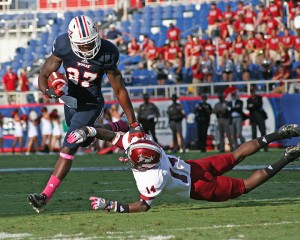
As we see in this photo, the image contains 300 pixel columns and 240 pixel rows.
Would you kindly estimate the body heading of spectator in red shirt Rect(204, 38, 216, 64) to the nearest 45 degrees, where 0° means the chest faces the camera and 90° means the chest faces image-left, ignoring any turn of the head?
approximately 45°

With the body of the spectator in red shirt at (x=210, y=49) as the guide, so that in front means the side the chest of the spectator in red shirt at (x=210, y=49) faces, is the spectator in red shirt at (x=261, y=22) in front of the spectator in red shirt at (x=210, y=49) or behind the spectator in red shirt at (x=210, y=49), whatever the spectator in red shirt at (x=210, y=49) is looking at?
behind

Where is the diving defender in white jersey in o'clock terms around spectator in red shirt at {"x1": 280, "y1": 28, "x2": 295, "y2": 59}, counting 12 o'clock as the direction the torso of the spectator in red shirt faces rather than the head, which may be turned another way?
The diving defender in white jersey is roughly at 12 o'clock from the spectator in red shirt.

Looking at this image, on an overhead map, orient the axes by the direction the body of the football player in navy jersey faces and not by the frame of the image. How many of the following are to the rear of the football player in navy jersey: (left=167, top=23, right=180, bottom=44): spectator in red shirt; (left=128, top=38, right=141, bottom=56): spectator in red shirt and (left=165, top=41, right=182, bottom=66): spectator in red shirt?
3

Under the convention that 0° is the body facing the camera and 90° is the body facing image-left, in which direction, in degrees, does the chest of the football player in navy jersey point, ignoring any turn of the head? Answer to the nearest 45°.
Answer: approximately 0°

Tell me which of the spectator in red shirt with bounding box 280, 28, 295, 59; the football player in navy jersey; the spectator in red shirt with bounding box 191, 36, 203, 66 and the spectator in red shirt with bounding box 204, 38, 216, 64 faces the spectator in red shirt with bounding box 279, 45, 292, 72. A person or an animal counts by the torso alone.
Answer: the spectator in red shirt with bounding box 280, 28, 295, 59

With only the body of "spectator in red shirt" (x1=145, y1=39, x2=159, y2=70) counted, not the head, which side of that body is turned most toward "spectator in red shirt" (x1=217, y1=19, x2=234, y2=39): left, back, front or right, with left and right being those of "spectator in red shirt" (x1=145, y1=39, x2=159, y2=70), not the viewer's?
left

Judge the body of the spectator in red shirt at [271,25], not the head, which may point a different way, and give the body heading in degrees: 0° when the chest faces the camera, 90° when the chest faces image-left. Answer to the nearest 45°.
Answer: approximately 45°

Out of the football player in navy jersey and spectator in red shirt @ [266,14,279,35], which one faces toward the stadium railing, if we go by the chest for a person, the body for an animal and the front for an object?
the spectator in red shirt

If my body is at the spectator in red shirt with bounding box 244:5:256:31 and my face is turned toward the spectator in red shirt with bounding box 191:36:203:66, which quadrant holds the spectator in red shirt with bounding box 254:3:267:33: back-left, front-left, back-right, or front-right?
back-left

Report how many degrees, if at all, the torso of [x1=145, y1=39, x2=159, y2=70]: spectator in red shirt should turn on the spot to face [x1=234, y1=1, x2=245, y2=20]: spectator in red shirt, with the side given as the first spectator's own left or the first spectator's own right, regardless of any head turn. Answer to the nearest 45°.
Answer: approximately 90° to the first spectator's own left
